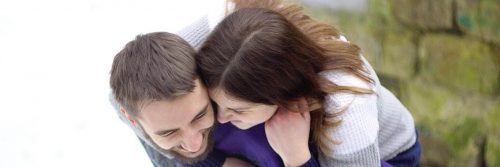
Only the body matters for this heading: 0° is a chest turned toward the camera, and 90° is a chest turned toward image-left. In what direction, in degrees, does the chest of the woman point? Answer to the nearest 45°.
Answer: approximately 45°

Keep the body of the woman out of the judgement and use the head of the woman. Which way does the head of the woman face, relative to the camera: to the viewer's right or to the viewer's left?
to the viewer's left
